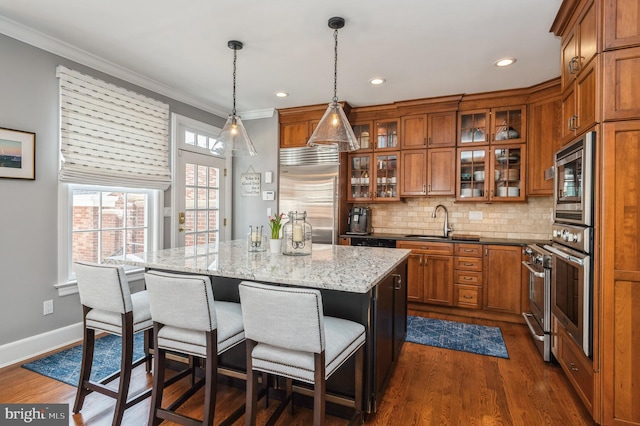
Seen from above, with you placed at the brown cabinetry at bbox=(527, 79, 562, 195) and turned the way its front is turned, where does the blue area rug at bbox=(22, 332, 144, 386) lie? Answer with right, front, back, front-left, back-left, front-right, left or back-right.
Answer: front

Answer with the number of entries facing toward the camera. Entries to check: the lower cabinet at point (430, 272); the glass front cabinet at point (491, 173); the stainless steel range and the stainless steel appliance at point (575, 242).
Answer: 2

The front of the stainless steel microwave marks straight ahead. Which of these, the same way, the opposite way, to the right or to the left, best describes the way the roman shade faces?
the opposite way

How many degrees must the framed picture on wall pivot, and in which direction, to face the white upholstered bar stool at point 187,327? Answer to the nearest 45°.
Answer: approximately 45° to its right

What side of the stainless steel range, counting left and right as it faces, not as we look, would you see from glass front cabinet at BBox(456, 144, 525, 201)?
right

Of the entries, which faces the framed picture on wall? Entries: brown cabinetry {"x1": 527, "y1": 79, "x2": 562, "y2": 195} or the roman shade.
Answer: the brown cabinetry

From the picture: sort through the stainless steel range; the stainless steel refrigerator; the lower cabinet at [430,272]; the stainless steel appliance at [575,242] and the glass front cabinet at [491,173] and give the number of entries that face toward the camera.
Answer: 3

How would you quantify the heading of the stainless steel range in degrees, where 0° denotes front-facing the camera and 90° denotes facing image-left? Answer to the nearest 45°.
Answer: approximately 90°

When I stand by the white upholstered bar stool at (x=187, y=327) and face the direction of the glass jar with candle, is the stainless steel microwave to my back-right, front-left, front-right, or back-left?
front-right

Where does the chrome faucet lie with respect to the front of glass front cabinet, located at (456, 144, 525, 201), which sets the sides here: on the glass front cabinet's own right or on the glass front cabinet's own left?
on the glass front cabinet's own right

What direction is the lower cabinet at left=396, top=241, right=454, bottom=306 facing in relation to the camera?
toward the camera

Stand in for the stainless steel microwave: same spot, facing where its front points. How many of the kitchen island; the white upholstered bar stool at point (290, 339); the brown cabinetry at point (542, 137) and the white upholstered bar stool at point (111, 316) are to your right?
1

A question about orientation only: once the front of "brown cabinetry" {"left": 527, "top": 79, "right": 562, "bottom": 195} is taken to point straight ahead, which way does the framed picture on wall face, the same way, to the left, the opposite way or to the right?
the opposite way

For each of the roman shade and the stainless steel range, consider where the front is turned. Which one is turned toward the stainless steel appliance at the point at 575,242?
the roman shade

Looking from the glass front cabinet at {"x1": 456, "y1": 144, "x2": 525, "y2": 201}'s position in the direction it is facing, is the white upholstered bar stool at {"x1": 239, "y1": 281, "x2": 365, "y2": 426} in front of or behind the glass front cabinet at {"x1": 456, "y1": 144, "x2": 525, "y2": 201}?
in front

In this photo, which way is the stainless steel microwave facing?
to the viewer's left
